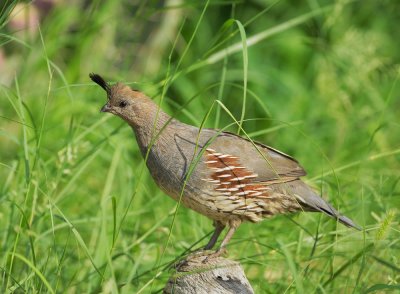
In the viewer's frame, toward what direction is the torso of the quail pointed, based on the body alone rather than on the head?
to the viewer's left
